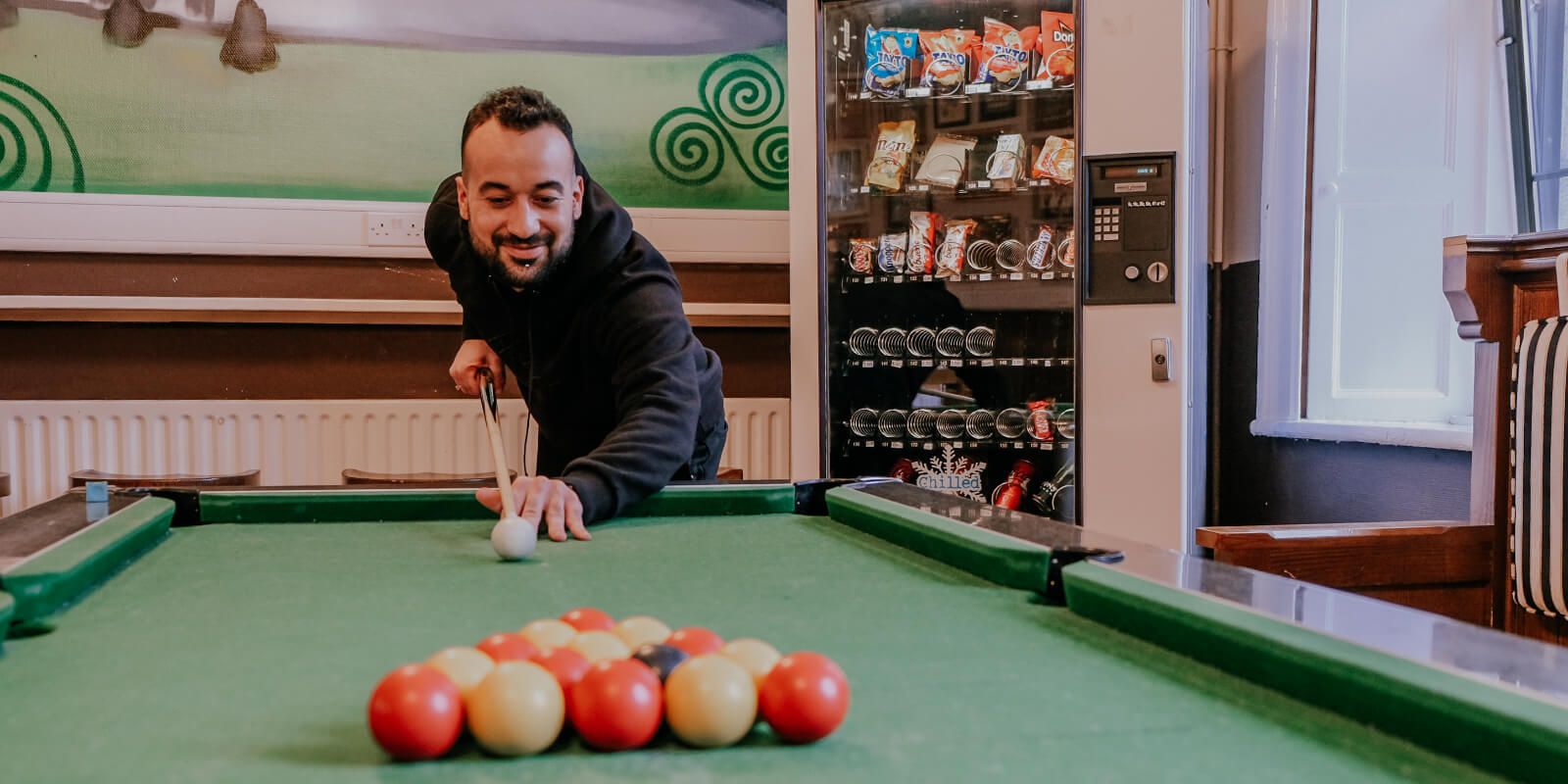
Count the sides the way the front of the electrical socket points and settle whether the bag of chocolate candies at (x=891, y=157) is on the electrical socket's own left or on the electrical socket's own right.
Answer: on the electrical socket's own left

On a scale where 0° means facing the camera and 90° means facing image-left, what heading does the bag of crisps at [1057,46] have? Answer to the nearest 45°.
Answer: approximately 0°

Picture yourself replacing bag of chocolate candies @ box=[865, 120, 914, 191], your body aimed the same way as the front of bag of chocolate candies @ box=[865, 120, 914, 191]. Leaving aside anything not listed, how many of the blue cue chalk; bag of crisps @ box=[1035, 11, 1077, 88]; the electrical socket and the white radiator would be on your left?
1

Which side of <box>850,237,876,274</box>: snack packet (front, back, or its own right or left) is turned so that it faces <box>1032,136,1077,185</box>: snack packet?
left

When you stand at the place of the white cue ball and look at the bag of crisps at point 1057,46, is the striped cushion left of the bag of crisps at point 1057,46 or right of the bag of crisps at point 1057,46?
right

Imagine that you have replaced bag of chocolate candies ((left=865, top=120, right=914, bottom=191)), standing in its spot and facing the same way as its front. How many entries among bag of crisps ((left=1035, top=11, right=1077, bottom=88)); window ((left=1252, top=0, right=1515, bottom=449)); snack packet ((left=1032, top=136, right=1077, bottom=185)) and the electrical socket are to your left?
3

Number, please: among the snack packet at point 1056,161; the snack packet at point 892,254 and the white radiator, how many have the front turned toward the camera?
3

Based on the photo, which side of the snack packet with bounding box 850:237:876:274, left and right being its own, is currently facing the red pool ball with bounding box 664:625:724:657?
front

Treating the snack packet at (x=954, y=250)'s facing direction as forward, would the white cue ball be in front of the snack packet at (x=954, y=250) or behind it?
in front

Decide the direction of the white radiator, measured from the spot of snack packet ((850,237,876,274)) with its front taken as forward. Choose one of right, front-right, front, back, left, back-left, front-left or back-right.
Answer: right

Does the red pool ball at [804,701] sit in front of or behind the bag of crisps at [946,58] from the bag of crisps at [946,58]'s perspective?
in front
